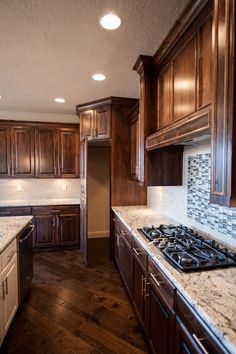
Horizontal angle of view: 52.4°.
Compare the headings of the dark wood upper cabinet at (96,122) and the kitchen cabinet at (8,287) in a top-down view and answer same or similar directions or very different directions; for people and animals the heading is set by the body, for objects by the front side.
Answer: very different directions

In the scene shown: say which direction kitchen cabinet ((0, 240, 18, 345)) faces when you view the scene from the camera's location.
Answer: facing to the right of the viewer

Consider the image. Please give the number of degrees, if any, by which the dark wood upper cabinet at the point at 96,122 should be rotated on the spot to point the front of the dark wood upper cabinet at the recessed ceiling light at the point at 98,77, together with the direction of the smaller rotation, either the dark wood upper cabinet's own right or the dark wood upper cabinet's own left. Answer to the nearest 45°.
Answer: approximately 45° to the dark wood upper cabinet's own left

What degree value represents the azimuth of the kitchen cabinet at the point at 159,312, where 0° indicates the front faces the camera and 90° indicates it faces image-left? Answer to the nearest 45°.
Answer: approximately 90°

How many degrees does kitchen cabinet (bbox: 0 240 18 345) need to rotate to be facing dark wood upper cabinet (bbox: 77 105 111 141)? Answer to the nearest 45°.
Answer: approximately 45° to its left

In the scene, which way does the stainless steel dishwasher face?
to the viewer's right

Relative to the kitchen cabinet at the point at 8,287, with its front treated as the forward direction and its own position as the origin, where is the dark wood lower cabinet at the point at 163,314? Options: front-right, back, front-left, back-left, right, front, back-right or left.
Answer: front-right

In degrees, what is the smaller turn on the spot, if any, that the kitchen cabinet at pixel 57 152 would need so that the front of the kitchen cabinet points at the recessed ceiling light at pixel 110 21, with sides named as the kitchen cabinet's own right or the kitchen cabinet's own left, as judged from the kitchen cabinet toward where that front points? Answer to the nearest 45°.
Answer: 0° — it already faces it

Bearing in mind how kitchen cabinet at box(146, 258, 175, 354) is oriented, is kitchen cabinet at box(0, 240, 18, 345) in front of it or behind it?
in front

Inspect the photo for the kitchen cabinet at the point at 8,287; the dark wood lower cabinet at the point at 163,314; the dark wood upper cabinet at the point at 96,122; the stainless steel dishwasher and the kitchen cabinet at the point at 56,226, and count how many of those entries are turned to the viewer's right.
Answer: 2

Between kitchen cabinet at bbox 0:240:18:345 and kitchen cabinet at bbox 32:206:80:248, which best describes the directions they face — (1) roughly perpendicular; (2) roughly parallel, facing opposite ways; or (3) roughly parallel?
roughly perpendicular

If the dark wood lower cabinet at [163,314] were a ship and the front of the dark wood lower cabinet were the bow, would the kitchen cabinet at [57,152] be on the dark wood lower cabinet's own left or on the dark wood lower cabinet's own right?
on the dark wood lower cabinet's own right
